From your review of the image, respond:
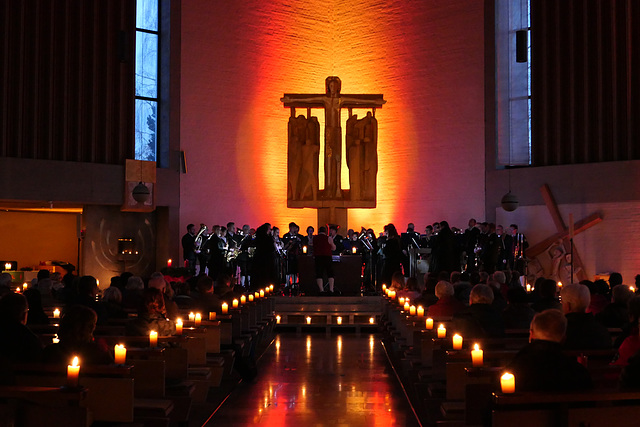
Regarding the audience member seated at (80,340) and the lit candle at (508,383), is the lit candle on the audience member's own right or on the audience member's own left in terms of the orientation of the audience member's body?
on the audience member's own right

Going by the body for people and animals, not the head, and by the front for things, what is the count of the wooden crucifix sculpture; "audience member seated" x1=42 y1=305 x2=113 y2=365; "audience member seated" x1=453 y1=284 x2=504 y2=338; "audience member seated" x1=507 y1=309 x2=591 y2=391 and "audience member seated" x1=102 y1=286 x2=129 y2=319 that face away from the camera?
4

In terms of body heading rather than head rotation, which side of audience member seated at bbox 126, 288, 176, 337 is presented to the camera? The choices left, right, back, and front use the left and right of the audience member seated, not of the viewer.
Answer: back

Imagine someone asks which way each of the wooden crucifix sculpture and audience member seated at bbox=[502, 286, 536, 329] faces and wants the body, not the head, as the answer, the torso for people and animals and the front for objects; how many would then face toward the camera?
1

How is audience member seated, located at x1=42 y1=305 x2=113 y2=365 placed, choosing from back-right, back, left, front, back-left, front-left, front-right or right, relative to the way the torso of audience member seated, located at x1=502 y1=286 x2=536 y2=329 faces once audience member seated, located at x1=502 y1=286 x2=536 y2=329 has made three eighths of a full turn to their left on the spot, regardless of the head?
front

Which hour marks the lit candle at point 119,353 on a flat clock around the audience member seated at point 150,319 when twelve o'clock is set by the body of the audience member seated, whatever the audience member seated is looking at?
The lit candle is roughly at 6 o'clock from the audience member seated.

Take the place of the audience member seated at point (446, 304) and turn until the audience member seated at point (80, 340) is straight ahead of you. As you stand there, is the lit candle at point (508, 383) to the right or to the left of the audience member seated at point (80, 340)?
left

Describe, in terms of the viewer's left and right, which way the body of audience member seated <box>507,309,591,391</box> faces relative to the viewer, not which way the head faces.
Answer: facing away from the viewer

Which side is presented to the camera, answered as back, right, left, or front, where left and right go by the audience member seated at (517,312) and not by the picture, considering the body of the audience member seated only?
back

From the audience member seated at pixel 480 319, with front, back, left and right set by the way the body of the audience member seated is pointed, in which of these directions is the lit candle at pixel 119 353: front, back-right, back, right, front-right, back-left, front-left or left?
back-left

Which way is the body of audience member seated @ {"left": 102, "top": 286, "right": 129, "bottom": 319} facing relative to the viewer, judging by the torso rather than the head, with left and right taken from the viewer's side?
facing away from the viewer

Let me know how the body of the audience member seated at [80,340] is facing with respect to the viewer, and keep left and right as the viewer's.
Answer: facing away from the viewer

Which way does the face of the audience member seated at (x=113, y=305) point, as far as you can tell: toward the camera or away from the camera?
away from the camera

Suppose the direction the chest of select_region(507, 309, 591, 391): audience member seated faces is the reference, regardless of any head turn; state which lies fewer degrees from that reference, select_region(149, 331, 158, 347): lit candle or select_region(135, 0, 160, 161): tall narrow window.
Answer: the tall narrow window

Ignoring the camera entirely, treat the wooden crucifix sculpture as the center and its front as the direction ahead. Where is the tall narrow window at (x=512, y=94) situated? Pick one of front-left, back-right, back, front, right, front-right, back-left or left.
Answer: left

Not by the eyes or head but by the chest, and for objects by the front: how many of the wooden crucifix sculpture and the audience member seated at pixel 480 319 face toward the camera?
1

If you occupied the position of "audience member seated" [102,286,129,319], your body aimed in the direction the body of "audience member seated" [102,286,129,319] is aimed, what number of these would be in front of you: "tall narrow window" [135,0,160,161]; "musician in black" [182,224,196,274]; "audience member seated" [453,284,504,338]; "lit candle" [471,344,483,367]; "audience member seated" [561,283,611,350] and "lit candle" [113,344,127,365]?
2

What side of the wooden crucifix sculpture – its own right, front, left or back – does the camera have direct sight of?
front

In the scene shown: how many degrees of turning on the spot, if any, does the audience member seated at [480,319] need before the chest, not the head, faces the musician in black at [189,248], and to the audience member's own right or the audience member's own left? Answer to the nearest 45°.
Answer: approximately 45° to the audience member's own left

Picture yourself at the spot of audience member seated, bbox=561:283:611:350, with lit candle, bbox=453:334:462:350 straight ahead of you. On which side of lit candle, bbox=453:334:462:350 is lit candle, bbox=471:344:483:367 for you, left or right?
left
